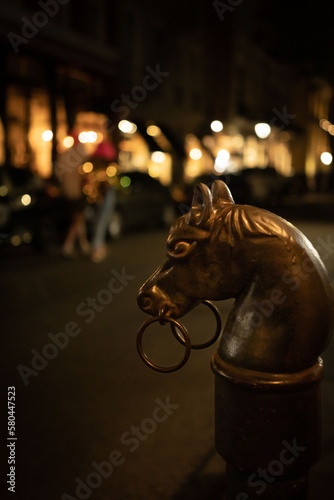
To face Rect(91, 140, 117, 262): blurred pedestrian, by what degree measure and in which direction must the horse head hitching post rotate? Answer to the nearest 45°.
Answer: approximately 90° to its right

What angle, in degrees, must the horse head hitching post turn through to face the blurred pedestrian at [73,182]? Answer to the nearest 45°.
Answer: approximately 90° to its right

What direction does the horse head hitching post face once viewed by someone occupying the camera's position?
facing to the left of the viewer

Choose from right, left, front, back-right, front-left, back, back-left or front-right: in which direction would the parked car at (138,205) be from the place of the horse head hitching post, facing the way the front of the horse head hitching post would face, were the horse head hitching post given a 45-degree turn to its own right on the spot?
front-right
